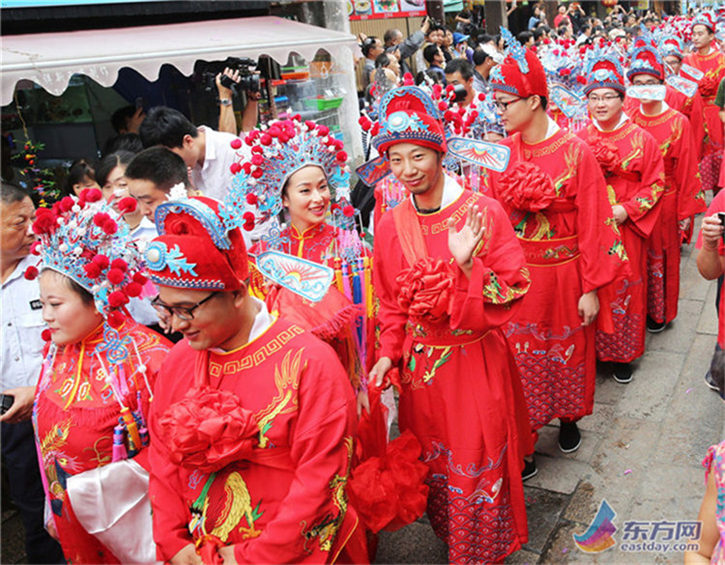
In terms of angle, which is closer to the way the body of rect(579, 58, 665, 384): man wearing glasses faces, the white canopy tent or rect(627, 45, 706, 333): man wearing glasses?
the white canopy tent

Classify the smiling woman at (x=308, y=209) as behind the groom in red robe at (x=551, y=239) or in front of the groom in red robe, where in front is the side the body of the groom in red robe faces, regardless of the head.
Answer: in front

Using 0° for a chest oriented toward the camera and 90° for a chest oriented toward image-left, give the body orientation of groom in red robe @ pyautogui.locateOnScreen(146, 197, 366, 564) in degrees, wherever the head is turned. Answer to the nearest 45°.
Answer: approximately 45°

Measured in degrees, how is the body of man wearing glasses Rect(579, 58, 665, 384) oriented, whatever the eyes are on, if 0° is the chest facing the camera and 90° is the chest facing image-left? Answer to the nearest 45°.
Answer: approximately 45°

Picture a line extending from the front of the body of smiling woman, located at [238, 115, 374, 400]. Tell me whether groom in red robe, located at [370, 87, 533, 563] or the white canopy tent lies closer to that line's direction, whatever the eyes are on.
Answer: the groom in red robe

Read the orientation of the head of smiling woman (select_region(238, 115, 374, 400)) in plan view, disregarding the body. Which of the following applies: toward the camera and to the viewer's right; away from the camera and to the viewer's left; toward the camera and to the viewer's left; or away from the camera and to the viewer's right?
toward the camera and to the viewer's right

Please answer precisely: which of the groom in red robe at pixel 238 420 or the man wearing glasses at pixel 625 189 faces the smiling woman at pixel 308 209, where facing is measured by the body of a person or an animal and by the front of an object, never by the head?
the man wearing glasses

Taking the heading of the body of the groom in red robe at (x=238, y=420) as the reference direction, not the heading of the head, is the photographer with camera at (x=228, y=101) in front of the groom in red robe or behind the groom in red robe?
behind

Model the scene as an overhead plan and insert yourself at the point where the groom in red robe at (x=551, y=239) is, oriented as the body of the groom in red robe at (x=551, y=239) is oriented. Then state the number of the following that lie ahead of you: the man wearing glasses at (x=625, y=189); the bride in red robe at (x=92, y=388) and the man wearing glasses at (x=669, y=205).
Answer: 1

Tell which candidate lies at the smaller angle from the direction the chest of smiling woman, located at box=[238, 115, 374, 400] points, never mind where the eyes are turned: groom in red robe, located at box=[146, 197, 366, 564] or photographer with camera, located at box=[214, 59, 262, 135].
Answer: the groom in red robe

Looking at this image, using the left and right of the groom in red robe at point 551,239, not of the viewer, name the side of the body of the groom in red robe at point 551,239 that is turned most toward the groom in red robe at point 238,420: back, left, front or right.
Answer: front
